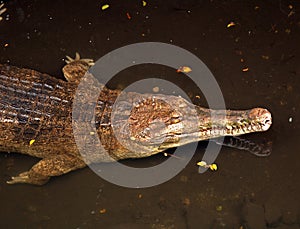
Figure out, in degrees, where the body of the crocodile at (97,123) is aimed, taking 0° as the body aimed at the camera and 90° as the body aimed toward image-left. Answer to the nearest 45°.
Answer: approximately 270°

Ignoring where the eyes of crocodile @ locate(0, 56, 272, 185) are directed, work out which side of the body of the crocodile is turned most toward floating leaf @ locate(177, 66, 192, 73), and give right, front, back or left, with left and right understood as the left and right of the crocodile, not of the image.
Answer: front

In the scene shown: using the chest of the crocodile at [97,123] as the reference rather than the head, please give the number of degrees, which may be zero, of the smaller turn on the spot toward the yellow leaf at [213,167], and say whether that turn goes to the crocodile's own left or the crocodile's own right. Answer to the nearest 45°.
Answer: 0° — it already faces it
